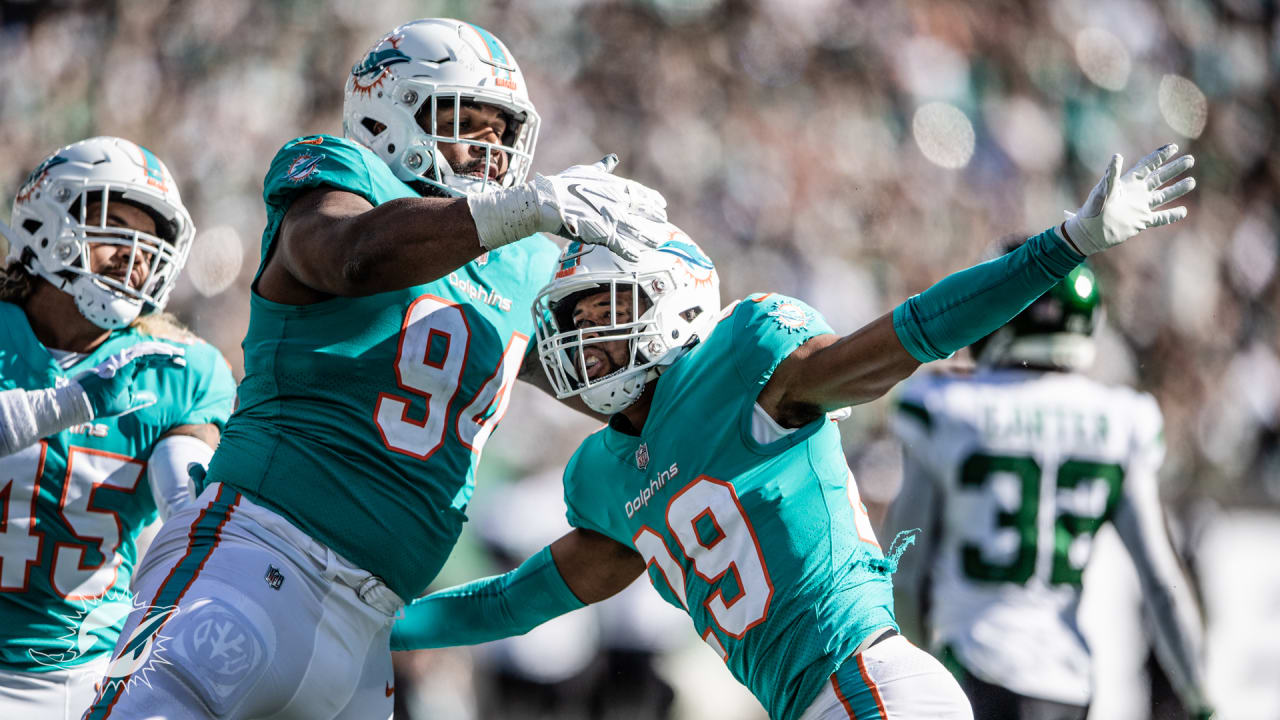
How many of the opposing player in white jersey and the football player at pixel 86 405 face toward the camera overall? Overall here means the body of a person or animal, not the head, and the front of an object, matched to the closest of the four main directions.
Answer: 1

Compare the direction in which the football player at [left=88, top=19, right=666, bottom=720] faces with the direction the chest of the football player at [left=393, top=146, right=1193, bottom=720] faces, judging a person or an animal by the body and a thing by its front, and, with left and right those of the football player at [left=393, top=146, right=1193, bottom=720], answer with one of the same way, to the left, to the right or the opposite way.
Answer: to the left

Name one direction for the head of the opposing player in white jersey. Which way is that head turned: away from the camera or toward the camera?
away from the camera

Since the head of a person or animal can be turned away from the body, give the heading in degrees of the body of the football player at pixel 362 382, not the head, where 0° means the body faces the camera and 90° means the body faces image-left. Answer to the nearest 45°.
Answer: approximately 315°

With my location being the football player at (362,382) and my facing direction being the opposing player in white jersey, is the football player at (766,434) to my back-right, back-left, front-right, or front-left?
front-right

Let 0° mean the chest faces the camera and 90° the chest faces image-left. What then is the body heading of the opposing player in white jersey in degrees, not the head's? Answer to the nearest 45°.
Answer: approximately 180°

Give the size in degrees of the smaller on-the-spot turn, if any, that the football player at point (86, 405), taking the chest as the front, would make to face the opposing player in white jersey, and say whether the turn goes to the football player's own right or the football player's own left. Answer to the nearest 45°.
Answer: approximately 90° to the football player's own left

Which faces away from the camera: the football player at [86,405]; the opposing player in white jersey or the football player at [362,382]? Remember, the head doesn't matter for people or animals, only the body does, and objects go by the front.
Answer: the opposing player in white jersey

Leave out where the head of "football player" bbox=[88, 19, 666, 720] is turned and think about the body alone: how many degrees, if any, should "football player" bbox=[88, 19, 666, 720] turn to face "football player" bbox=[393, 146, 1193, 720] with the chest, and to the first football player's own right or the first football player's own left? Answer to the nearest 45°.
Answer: approximately 45° to the first football player's own left

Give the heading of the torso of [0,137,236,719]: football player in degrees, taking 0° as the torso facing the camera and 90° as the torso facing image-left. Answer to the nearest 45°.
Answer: approximately 0°

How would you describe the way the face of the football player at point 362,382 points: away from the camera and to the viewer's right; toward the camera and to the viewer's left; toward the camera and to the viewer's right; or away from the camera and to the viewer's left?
toward the camera and to the viewer's right

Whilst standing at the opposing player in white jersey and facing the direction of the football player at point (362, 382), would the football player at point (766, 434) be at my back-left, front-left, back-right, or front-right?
front-left

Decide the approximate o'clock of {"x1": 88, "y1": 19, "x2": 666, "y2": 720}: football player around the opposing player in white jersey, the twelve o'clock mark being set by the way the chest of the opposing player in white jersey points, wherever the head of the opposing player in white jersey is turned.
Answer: The football player is roughly at 7 o'clock from the opposing player in white jersey.

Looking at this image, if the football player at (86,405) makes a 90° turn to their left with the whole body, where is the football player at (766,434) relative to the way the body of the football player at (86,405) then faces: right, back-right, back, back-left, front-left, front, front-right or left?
front-right
